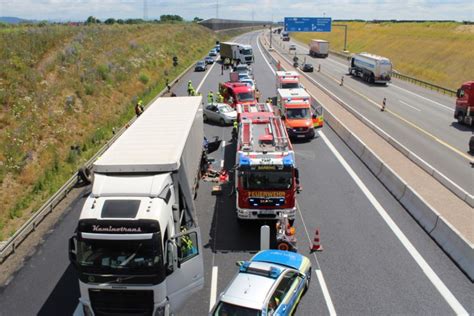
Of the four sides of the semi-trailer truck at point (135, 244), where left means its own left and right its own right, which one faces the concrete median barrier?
left

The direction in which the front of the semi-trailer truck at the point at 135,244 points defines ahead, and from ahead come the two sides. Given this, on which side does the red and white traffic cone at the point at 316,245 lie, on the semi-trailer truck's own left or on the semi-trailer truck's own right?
on the semi-trailer truck's own left

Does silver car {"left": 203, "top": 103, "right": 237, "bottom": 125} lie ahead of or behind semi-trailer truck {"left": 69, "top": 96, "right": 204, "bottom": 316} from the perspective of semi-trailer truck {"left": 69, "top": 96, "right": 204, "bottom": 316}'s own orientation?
behind

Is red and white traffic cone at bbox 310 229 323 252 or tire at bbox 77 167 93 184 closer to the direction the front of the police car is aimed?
the red and white traffic cone

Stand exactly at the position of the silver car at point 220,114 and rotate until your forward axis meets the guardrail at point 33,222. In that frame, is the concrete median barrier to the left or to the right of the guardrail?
left

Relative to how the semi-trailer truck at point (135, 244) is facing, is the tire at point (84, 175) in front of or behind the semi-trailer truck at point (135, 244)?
behind
